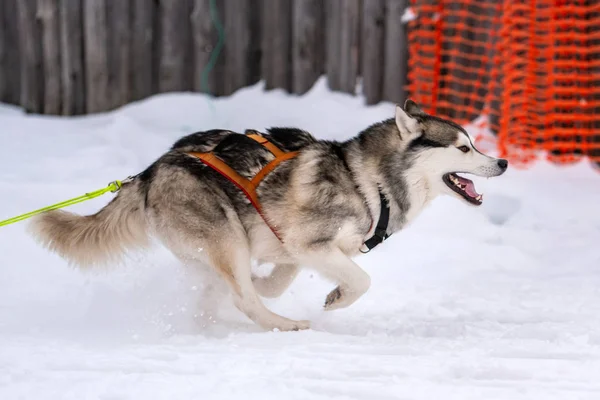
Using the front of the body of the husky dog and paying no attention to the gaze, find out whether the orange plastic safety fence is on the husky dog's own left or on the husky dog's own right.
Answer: on the husky dog's own left

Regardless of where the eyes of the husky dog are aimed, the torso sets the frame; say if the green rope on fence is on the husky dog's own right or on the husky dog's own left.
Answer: on the husky dog's own left

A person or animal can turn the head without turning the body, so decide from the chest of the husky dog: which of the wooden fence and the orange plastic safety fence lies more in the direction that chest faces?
the orange plastic safety fence

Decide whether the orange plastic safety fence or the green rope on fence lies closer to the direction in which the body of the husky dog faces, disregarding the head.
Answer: the orange plastic safety fence

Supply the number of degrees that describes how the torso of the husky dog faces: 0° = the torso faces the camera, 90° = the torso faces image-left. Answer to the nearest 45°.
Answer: approximately 270°

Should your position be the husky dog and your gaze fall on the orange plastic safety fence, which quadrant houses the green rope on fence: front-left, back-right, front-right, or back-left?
front-left

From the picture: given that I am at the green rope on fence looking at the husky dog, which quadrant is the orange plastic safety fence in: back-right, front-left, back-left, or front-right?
front-left

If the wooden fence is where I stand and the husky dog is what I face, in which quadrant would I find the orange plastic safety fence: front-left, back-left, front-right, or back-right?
front-left

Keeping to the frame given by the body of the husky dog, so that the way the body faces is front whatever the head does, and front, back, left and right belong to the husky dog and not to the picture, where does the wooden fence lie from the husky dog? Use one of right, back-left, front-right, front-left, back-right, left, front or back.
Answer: left
